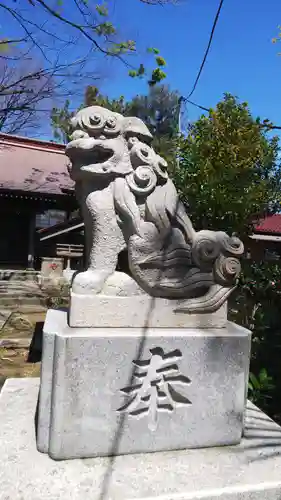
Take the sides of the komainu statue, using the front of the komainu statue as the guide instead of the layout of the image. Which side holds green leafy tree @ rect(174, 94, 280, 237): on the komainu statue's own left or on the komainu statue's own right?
on the komainu statue's own right

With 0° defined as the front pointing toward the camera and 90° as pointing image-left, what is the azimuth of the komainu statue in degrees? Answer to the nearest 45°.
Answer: approximately 90°

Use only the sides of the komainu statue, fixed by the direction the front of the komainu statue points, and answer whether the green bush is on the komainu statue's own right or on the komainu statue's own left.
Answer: on the komainu statue's own right
